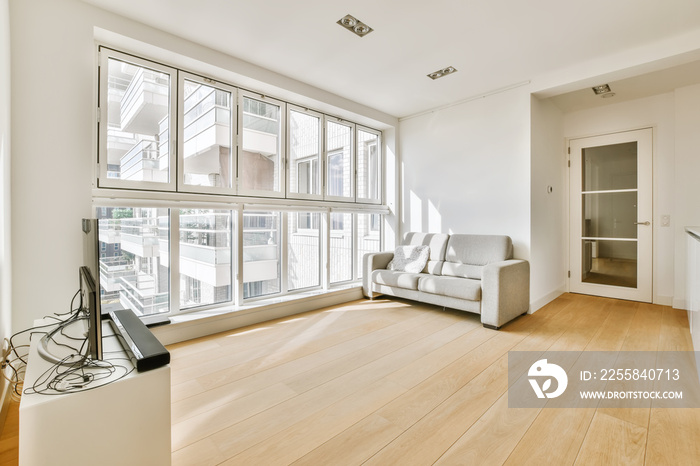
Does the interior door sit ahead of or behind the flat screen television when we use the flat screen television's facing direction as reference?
ahead

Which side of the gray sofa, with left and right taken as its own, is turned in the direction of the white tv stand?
front

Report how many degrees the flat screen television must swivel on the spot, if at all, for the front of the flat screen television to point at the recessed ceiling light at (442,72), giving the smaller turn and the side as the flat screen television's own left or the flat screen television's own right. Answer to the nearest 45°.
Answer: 0° — it already faces it

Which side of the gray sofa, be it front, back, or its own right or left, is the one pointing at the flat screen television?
front

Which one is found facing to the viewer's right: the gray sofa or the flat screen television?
the flat screen television

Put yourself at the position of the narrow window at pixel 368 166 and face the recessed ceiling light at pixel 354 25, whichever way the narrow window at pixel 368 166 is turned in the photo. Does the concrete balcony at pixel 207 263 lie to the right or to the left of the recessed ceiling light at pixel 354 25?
right

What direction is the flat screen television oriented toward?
to the viewer's right

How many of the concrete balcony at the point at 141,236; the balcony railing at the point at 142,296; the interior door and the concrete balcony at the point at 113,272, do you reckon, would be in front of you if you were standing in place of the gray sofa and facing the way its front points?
3

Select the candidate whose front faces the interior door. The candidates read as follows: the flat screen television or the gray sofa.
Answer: the flat screen television

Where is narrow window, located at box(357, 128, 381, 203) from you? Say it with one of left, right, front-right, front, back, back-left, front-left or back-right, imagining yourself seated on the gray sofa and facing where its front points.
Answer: right

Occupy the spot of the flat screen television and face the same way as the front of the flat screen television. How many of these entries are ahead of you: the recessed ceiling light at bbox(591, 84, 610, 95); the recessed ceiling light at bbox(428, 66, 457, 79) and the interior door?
3

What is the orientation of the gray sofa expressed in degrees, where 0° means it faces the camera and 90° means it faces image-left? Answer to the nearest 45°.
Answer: approximately 45°

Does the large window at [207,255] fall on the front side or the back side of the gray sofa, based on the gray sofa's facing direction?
on the front side

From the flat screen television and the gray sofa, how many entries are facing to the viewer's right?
1

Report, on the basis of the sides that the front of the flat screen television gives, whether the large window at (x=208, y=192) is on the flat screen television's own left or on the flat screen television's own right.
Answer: on the flat screen television's own left
